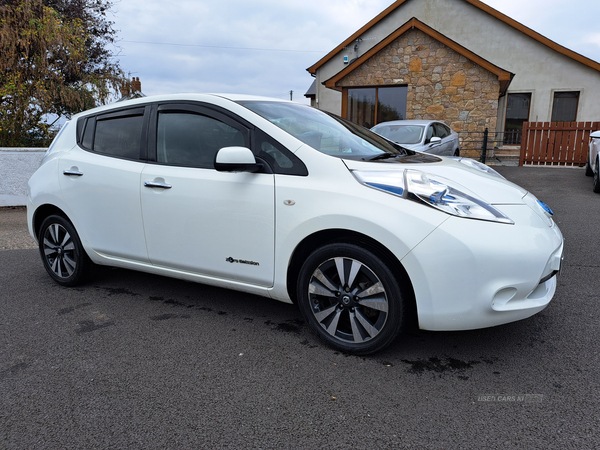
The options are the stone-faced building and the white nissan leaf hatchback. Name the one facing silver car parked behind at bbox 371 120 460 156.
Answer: the stone-faced building

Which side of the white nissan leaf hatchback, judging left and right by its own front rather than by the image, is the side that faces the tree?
back

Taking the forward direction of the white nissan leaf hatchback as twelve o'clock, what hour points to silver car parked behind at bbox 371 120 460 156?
The silver car parked behind is roughly at 8 o'clock from the white nissan leaf hatchback.

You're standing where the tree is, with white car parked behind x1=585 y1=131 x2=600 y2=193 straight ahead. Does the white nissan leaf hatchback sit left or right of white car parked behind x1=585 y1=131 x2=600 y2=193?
right

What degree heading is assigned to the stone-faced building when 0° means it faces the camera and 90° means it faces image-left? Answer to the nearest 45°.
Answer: approximately 0°

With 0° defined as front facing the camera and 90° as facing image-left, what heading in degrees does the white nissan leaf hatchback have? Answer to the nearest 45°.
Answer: approximately 315°

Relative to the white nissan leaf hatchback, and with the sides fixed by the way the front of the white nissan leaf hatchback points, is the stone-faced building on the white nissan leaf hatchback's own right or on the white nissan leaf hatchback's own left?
on the white nissan leaf hatchback's own left
